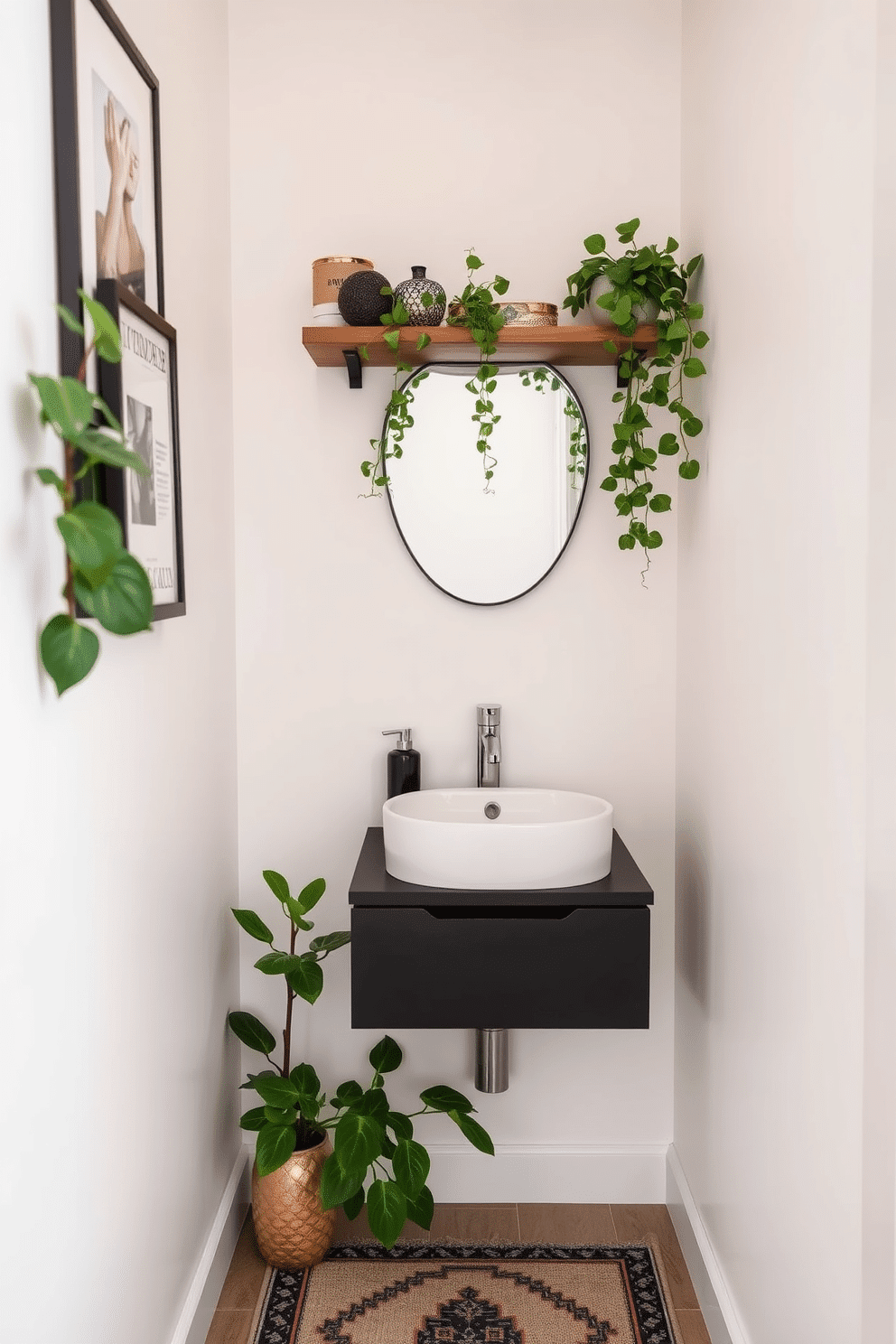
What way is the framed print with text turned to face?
to the viewer's right

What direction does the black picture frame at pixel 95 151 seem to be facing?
to the viewer's right

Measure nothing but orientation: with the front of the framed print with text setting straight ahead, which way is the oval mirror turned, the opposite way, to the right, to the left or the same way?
to the right

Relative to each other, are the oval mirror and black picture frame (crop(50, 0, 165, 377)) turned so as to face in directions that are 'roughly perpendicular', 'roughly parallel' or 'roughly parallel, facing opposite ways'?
roughly perpendicular

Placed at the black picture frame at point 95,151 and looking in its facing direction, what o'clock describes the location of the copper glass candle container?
The copper glass candle container is roughly at 10 o'clock from the black picture frame.

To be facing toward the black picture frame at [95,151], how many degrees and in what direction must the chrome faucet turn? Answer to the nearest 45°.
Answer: approximately 45° to its right
